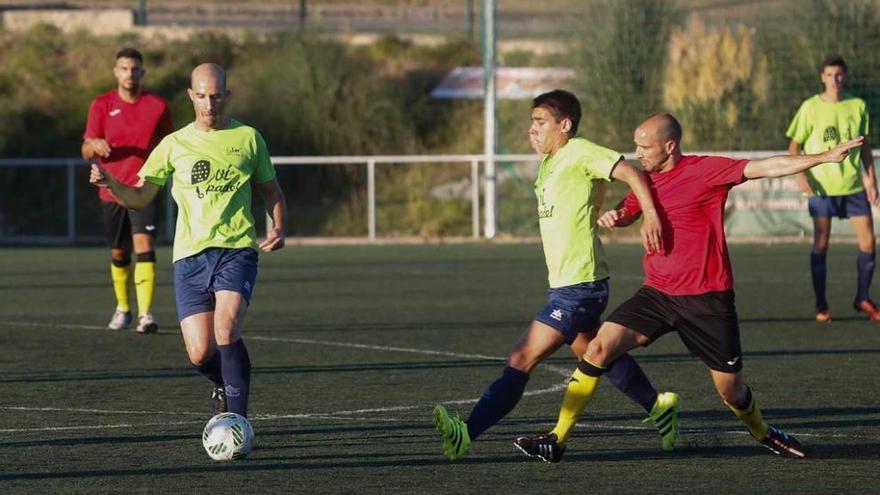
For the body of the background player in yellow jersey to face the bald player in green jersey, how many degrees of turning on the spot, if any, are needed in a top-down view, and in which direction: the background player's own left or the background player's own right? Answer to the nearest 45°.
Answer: approximately 45° to the background player's own right

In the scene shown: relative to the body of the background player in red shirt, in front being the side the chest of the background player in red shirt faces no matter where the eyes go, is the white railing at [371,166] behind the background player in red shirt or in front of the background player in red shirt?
behind

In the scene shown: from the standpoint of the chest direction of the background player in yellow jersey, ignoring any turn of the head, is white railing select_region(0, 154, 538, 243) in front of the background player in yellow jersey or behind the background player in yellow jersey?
behind

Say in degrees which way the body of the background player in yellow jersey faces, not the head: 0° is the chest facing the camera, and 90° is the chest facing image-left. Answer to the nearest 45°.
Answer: approximately 0°

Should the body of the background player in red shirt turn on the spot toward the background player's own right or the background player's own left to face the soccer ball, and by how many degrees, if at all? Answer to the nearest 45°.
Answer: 0° — they already face it

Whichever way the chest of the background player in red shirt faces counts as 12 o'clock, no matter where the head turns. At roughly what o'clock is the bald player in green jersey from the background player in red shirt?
The bald player in green jersey is roughly at 12 o'clock from the background player in red shirt.

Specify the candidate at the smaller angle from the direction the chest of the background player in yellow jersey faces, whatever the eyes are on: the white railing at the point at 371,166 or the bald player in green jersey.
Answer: the bald player in green jersey

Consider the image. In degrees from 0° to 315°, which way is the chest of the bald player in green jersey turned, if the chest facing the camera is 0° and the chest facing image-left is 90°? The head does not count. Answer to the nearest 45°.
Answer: approximately 0°
